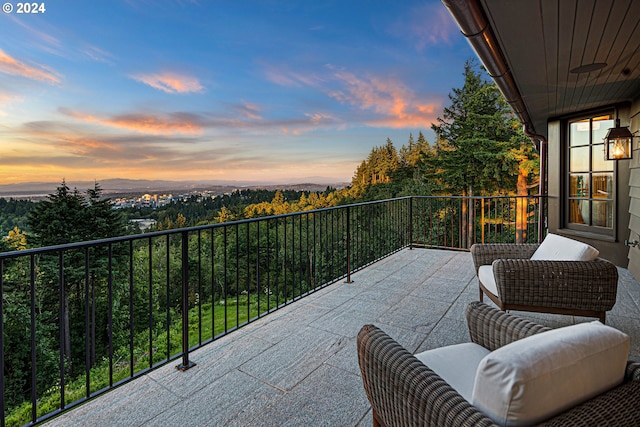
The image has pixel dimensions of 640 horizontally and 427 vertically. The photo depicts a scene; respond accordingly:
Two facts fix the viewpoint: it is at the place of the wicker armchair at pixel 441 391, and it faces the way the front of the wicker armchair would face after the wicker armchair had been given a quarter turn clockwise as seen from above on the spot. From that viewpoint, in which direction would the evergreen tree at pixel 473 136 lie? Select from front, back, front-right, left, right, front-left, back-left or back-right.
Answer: front-left

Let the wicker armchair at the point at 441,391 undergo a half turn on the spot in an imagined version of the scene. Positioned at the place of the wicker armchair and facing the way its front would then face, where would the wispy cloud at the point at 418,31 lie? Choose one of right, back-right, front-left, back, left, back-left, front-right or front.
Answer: back-left

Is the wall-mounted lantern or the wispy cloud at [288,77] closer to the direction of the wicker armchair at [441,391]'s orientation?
the wispy cloud

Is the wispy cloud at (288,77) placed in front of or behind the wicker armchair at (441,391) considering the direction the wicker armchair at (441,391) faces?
in front

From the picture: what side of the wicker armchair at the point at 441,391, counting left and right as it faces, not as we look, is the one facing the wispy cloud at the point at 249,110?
front

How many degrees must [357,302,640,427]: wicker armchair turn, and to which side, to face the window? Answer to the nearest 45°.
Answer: approximately 45° to its right

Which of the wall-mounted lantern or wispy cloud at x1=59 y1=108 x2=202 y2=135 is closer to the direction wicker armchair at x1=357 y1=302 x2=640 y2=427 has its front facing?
the wispy cloud

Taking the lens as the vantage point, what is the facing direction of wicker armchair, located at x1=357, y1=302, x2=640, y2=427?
facing away from the viewer and to the left of the viewer

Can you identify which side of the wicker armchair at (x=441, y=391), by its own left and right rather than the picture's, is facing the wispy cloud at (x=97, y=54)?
front
